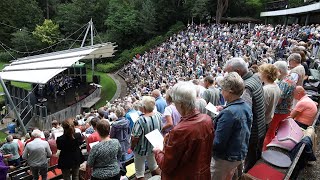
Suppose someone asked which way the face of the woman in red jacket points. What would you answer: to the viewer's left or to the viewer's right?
to the viewer's left

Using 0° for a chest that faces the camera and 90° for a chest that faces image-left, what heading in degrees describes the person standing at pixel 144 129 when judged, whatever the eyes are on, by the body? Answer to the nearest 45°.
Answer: approximately 135°

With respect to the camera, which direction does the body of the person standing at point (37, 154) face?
away from the camera

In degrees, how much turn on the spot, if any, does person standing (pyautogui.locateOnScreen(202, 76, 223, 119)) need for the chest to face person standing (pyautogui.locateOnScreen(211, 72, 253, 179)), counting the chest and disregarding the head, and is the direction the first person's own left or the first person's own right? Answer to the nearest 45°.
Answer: approximately 135° to the first person's own left

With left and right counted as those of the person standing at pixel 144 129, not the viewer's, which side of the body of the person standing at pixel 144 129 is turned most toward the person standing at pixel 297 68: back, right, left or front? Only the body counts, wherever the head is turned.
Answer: right

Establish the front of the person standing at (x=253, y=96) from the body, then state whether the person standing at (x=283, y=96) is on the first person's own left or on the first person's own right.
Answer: on the first person's own right

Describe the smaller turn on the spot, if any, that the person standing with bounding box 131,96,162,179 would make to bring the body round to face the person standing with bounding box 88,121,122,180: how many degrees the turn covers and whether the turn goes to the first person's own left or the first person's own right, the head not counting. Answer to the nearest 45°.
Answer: approximately 90° to the first person's own left

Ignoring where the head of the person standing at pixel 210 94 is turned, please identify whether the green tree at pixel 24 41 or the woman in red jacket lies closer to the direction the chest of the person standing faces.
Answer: the green tree

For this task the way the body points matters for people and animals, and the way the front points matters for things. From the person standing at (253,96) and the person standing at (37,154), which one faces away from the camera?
the person standing at (37,154)

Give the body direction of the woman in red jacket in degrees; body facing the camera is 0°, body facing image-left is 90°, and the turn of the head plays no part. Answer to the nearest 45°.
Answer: approximately 135°

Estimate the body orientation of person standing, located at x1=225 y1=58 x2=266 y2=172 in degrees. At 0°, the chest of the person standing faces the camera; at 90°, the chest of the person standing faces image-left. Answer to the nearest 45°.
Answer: approximately 90°

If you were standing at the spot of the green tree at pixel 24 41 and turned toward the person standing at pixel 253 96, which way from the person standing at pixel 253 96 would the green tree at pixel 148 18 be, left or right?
left
